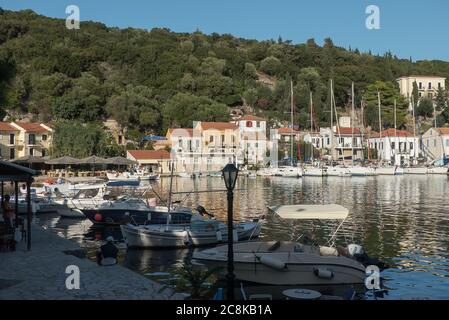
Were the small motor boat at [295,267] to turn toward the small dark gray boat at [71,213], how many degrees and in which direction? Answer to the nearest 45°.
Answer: approximately 45° to its right

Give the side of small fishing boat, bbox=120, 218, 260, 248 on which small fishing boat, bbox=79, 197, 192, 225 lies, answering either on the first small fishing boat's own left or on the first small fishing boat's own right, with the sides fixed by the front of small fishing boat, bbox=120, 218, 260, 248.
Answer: on the first small fishing boat's own right

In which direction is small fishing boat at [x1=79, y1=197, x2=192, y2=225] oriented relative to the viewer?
to the viewer's left

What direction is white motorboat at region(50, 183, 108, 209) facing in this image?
to the viewer's left

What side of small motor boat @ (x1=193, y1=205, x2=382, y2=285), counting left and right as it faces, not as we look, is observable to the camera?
left

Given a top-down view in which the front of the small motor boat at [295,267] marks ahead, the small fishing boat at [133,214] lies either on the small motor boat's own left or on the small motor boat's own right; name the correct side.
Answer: on the small motor boat's own right

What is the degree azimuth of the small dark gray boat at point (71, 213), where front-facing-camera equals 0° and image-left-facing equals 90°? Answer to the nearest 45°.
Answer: approximately 90°

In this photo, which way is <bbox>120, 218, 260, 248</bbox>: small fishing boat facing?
to the viewer's left
